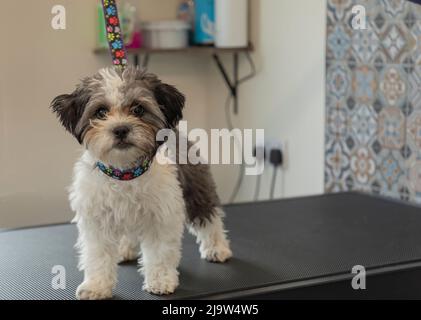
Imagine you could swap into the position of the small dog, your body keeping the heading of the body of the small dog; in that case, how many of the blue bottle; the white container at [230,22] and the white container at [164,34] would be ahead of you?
0

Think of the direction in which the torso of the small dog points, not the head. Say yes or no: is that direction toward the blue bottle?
no

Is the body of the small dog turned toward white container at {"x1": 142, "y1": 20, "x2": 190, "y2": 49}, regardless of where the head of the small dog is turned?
no

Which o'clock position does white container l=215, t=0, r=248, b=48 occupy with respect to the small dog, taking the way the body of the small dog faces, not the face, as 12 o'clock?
The white container is roughly at 5 o'clock from the small dog.

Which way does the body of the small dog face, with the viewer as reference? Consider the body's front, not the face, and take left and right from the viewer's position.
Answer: facing the viewer and to the left of the viewer
